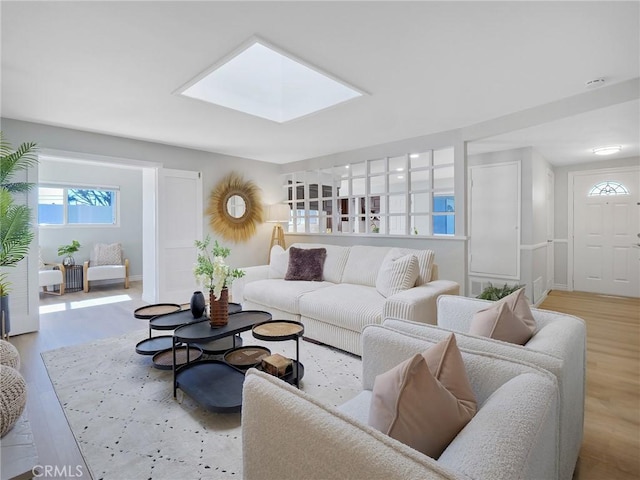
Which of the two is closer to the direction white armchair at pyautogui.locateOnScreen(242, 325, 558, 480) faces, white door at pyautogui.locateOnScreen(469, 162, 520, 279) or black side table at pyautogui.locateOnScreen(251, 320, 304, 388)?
the black side table

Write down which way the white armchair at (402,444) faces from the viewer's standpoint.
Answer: facing away from the viewer and to the left of the viewer

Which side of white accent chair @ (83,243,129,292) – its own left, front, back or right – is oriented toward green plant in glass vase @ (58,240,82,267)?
right

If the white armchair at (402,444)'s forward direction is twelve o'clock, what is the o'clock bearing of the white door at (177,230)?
The white door is roughly at 12 o'clock from the white armchair.

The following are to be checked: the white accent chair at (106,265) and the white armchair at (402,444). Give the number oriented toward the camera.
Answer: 1

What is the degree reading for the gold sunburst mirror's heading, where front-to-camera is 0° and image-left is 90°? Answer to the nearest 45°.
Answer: approximately 315°

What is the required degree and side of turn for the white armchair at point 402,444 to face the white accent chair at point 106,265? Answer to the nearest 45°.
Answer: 0° — it already faces it

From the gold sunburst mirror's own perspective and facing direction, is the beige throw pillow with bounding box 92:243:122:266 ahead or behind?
behind

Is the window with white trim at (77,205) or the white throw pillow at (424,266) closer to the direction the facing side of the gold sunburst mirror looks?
the white throw pillow

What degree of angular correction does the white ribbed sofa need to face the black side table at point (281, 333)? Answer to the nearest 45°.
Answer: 0° — it already faces it

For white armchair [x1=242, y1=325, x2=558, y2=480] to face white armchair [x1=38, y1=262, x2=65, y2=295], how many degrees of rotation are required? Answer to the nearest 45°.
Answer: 0° — it already faces it

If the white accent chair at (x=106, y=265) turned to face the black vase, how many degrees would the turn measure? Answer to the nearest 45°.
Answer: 0° — it already faces it
